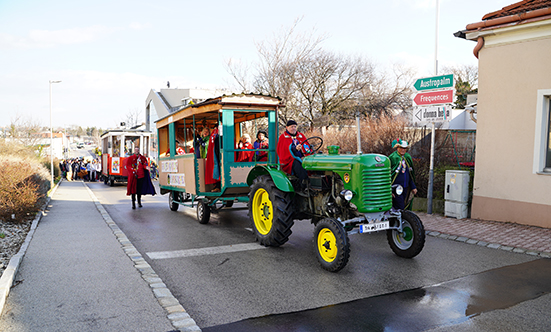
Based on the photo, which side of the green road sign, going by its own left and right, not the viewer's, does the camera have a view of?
front

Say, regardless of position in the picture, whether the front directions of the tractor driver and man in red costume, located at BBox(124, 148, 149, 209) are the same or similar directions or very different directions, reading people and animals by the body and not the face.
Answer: same or similar directions

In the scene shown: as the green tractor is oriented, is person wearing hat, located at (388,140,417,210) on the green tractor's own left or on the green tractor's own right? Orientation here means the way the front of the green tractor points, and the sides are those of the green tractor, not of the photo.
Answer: on the green tractor's own left

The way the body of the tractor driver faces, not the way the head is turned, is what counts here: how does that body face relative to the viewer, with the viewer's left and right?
facing the viewer and to the right of the viewer

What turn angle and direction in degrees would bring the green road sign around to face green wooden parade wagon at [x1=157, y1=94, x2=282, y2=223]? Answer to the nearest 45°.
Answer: approximately 45° to its right

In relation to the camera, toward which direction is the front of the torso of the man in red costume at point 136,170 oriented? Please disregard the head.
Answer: toward the camera

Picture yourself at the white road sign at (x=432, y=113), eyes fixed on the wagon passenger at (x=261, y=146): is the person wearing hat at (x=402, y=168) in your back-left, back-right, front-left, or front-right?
front-left

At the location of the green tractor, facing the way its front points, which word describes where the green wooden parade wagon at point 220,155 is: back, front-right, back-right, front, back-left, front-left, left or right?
back

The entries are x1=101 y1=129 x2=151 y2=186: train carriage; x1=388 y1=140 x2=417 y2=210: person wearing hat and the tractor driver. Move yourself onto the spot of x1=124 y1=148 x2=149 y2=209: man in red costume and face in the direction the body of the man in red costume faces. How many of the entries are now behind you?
1

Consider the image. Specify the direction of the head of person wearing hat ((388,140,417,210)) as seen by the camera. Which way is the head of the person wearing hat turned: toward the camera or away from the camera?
toward the camera

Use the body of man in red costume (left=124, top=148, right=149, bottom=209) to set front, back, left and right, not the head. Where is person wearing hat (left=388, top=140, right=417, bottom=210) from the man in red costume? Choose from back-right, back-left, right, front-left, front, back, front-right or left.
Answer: front-left

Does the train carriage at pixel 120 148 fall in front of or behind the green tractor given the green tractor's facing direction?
behind

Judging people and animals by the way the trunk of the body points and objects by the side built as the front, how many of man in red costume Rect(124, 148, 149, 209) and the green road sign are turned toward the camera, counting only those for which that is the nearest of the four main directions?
2

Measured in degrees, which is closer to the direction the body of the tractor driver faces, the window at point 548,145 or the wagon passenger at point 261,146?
the window
